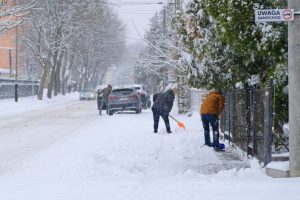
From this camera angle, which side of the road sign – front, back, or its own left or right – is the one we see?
front

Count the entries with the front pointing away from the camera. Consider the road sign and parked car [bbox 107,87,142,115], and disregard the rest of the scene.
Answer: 1

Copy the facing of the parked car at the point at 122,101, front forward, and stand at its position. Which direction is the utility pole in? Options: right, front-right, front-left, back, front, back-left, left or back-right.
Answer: back

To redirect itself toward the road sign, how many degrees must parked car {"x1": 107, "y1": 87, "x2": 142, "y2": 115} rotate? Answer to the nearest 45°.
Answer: approximately 180°

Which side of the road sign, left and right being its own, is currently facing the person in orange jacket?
back

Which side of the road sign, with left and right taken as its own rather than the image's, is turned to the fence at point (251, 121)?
back

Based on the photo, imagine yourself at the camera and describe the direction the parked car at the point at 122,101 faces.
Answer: facing away from the viewer

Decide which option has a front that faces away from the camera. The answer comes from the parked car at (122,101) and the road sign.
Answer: the parked car

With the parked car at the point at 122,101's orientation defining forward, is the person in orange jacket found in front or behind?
behind

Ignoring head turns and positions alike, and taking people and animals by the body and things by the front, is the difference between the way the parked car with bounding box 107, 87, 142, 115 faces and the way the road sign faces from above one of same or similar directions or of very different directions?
very different directions
